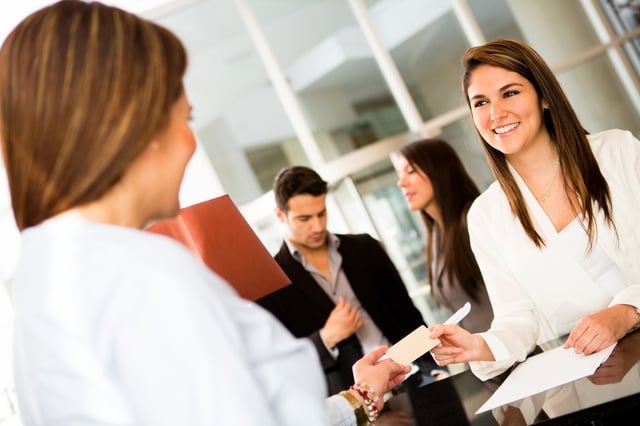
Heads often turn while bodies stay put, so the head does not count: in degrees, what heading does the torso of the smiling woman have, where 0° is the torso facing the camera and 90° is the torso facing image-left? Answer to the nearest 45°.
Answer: approximately 45°

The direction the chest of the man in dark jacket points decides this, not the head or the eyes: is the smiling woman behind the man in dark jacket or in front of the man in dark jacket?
in front

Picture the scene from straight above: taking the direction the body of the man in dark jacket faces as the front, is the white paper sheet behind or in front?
in front

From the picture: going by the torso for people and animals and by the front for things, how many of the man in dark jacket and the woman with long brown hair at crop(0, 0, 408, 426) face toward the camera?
1

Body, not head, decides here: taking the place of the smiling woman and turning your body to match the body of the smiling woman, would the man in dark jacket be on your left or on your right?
on your right

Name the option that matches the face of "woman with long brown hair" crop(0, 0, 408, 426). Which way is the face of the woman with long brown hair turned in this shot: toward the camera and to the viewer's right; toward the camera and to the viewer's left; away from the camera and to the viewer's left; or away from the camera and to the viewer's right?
away from the camera and to the viewer's right

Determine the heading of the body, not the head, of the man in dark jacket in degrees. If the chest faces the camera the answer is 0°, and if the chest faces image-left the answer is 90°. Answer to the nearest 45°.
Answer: approximately 0°

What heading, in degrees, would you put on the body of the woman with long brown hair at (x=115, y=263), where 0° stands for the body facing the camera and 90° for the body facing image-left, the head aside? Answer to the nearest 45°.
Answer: approximately 225°
